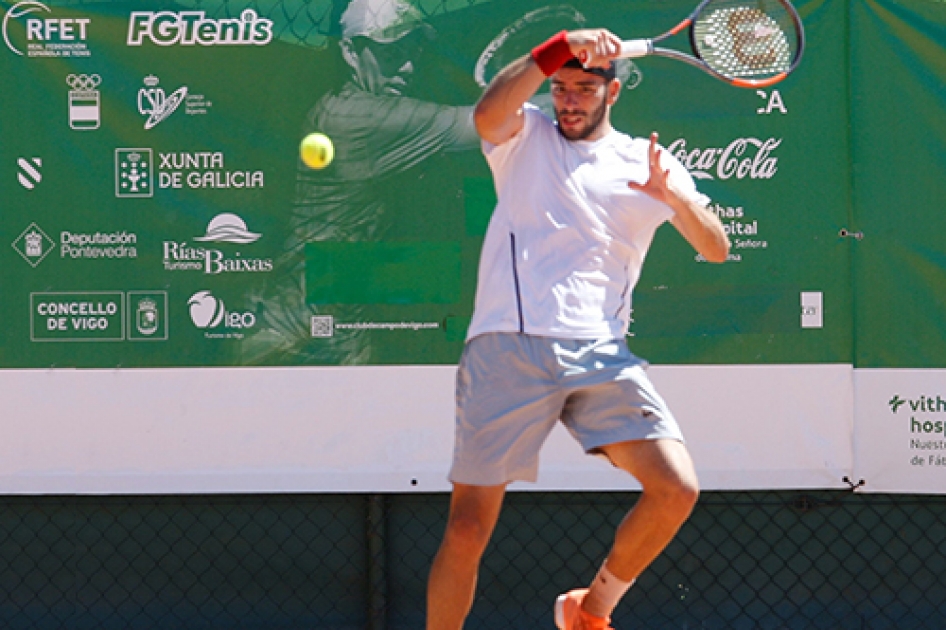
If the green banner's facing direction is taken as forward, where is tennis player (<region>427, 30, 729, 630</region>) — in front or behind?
in front

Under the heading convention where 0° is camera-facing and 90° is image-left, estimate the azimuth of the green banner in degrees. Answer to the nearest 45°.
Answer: approximately 0°

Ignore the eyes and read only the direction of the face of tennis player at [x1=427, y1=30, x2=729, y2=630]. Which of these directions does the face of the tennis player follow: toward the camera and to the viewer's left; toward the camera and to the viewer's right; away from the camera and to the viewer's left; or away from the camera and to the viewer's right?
toward the camera and to the viewer's left
